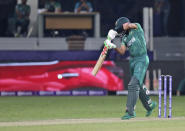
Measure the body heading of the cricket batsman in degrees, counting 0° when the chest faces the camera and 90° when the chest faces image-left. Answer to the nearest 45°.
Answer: approximately 45°
